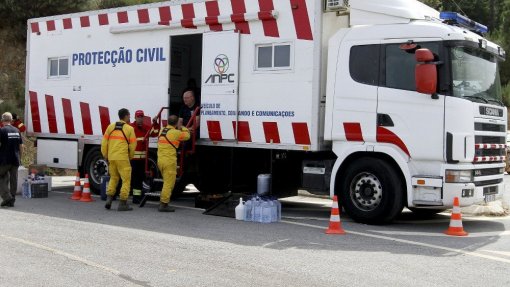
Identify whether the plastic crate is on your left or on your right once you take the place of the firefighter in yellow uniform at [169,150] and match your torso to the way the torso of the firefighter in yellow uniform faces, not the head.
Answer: on your left

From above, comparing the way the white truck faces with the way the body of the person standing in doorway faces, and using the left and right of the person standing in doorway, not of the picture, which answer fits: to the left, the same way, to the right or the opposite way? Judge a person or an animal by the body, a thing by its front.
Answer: to the left

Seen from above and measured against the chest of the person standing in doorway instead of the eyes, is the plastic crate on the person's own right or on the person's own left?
on the person's own right

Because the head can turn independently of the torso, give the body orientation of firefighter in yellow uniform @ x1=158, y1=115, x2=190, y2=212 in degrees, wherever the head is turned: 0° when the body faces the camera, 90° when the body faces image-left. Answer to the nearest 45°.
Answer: approximately 225°

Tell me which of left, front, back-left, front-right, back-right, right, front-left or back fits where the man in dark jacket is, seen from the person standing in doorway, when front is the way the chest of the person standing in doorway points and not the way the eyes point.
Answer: front-right

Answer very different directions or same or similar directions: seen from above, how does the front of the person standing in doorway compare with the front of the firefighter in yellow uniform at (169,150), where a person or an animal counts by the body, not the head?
very different directions

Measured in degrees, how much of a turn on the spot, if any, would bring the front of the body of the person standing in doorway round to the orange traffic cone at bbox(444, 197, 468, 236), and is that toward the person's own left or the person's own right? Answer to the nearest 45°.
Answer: approximately 90° to the person's own left

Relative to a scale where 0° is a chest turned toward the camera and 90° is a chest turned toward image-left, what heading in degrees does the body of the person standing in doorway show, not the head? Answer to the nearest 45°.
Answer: approximately 45°

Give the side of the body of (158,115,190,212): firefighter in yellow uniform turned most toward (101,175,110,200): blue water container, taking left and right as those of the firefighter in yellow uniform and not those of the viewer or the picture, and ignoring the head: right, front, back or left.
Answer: left

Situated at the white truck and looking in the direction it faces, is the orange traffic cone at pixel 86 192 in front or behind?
behind

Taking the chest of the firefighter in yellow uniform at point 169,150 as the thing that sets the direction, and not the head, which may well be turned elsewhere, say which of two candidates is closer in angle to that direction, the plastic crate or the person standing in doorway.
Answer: the person standing in doorway

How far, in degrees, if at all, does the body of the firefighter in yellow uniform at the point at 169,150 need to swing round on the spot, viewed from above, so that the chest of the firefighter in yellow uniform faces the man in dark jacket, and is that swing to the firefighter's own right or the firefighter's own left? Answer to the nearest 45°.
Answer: approximately 135° to the firefighter's own left
